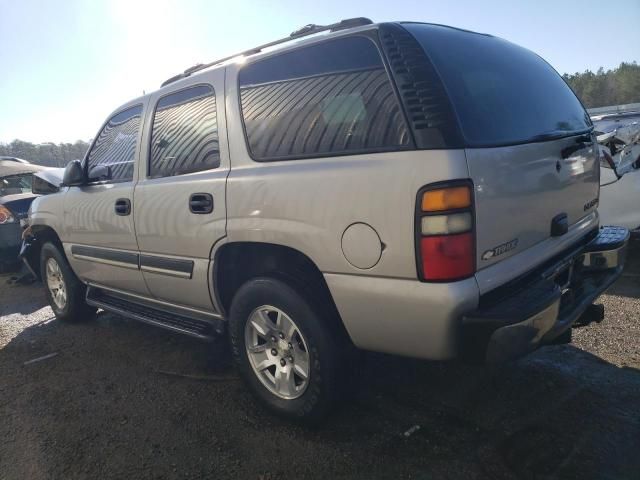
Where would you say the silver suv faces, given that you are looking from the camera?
facing away from the viewer and to the left of the viewer

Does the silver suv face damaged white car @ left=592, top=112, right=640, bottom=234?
no
